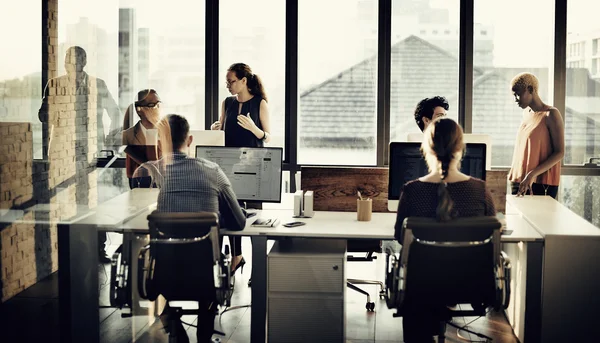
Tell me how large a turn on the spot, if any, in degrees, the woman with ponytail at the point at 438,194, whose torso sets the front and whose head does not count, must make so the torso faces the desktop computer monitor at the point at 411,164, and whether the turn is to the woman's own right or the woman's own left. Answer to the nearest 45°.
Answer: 0° — they already face it

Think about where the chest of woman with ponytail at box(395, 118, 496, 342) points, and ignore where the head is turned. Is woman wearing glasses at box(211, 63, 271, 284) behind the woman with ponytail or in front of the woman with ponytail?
in front

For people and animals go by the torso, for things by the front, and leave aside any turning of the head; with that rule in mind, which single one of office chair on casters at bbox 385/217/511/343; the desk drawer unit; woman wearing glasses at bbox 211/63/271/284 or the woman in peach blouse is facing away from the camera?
the office chair on casters

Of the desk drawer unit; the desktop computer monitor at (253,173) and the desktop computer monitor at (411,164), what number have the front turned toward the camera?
3

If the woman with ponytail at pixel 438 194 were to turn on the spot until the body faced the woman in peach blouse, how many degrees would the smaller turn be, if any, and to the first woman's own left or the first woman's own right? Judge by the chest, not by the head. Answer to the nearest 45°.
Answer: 0° — they already face them

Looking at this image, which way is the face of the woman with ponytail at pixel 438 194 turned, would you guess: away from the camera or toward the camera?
away from the camera

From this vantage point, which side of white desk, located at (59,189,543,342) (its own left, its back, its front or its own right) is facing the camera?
front

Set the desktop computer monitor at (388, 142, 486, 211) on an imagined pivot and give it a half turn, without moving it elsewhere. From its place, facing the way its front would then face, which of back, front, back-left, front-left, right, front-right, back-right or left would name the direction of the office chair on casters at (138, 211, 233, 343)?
back-left

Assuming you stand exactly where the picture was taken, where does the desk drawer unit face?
facing the viewer

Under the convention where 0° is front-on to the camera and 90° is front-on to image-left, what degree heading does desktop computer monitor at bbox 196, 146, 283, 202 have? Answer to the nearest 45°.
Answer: approximately 0°

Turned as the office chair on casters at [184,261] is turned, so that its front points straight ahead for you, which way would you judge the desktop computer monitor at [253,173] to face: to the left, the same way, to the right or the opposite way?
the opposite way

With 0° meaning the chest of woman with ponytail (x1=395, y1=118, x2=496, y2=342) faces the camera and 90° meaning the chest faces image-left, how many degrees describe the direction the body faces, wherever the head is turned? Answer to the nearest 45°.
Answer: approximately 180°

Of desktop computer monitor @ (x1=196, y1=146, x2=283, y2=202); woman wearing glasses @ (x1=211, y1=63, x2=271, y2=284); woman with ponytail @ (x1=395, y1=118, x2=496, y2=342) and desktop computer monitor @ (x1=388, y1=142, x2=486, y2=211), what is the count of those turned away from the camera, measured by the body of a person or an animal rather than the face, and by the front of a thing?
1

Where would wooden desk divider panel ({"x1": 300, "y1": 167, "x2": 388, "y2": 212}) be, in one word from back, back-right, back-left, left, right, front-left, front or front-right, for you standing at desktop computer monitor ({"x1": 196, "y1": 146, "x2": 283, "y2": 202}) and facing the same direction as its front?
left

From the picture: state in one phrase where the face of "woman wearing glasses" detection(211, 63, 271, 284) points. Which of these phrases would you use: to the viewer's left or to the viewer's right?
to the viewer's left

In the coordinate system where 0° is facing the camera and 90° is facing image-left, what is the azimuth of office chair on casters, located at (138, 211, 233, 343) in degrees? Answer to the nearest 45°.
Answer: approximately 180°

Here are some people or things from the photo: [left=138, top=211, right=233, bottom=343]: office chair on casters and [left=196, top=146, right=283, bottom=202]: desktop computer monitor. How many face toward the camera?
1

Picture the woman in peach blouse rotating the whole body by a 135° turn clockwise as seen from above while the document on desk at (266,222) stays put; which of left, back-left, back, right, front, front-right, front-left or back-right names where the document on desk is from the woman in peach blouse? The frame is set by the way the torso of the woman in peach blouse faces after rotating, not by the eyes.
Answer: back-left

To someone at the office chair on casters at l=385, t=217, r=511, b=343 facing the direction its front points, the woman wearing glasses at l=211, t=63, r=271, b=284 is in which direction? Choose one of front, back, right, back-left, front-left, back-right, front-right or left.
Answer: front-left

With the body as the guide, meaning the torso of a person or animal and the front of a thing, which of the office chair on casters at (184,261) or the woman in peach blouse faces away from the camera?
the office chair on casters
